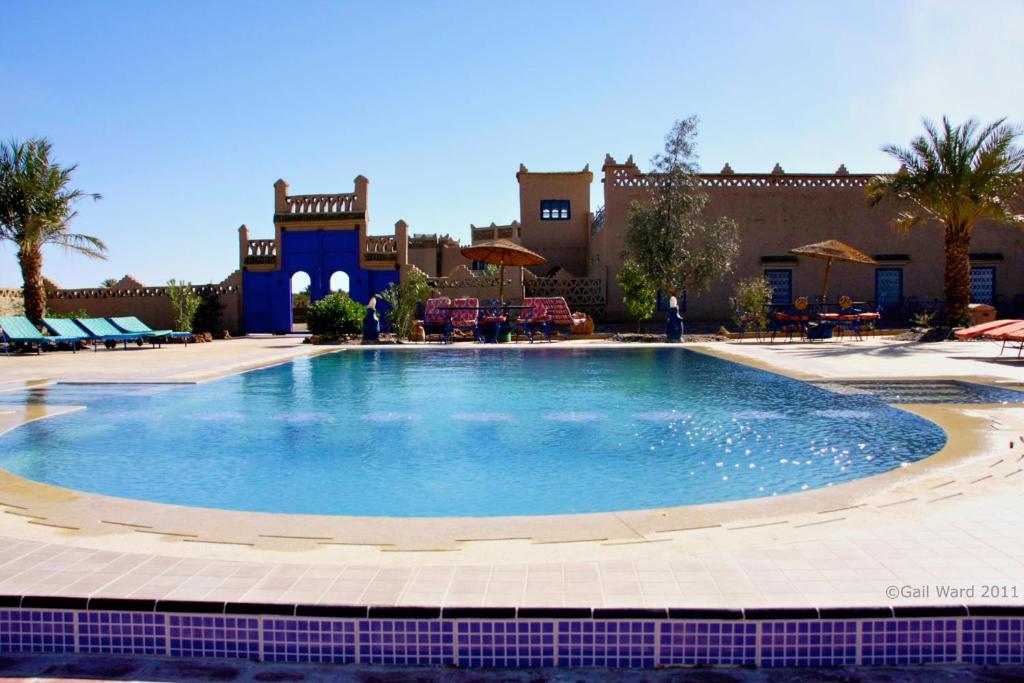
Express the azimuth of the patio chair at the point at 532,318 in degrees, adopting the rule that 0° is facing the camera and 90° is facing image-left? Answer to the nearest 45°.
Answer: approximately 45°

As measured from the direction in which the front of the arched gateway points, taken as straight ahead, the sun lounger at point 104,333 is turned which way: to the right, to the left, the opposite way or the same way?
to the left

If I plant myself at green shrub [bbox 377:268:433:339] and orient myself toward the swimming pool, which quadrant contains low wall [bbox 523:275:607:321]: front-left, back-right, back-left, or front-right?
back-left

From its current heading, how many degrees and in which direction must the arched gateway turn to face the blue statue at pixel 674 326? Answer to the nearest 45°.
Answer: approximately 45° to its left

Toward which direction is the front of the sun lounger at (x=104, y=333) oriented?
to the viewer's right

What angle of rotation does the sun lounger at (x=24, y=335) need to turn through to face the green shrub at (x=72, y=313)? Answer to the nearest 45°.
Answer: approximately 90° to its left

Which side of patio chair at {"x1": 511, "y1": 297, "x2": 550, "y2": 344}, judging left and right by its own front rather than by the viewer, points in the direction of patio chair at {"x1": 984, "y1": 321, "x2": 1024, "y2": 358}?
left

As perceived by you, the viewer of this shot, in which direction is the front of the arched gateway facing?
facing the viewer

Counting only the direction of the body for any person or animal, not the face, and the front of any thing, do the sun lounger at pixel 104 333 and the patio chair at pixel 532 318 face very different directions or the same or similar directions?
very different directions

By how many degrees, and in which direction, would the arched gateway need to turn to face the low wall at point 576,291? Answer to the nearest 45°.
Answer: approximately 90° to its left

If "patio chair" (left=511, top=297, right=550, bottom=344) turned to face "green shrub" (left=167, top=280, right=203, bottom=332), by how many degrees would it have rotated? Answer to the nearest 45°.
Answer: approximately 45° to its right

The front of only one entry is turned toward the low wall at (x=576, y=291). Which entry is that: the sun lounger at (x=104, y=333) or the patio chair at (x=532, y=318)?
the sun lounger
